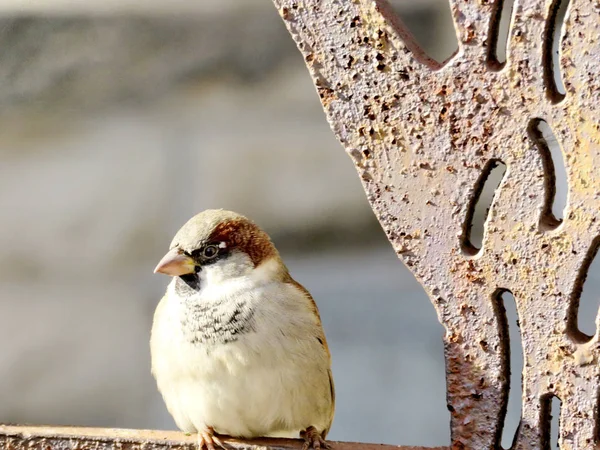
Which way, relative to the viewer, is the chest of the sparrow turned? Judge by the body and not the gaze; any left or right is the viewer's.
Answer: facing the viewer and to the left of the viewer
